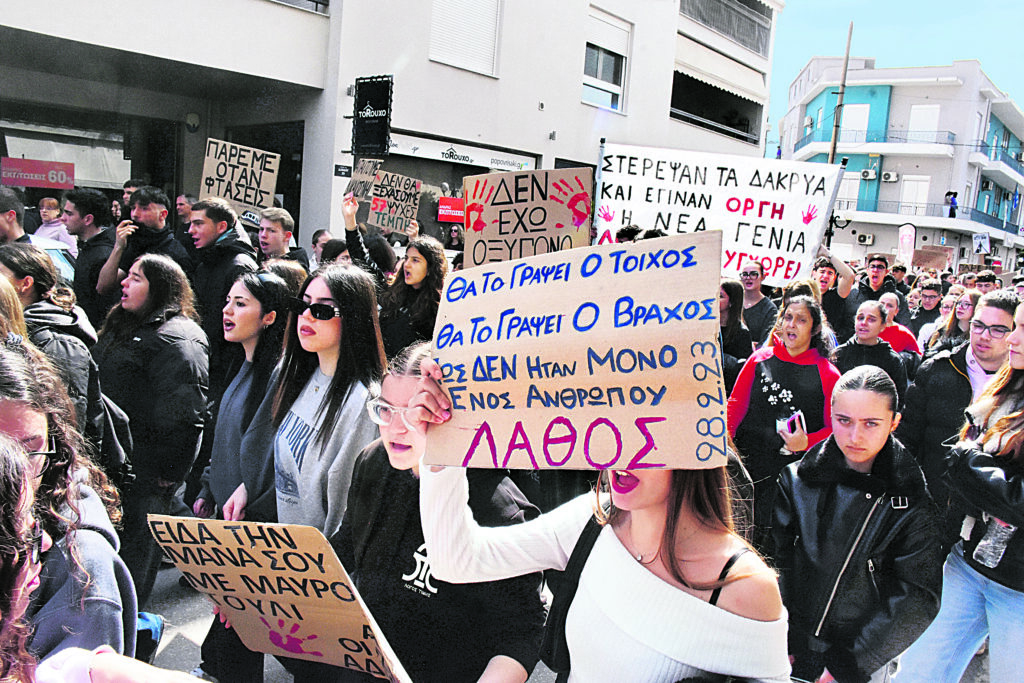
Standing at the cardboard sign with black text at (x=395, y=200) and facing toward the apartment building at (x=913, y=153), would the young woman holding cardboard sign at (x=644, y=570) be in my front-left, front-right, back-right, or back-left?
back-right

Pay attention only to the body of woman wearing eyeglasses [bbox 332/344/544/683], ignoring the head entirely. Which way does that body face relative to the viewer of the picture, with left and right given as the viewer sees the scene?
facing the viewer and to the left of the viewer

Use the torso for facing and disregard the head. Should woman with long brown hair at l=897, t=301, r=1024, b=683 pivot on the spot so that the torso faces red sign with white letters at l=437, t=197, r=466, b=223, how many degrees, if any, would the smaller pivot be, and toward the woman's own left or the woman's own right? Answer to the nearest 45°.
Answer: approximately 90° to the woman's own right

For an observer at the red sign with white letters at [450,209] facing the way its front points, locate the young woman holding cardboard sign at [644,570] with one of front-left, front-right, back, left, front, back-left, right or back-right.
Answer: front

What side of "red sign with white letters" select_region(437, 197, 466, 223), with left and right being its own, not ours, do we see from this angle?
front

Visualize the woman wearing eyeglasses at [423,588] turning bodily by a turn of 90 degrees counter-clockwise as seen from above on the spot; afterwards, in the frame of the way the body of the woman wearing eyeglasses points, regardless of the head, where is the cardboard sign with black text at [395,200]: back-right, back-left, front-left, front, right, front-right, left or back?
back-left

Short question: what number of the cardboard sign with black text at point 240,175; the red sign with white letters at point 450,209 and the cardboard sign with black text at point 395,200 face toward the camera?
3

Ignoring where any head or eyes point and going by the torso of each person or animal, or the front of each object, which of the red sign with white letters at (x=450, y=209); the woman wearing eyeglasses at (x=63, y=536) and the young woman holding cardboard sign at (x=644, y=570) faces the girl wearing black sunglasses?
the red sign with white letters

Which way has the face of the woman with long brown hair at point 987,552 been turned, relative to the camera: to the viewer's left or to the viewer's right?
to the viewer's left

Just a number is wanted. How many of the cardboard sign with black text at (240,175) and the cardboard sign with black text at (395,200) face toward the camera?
2

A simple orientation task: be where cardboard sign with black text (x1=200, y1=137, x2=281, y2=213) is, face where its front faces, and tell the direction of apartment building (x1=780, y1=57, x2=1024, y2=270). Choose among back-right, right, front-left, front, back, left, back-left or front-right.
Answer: back-left

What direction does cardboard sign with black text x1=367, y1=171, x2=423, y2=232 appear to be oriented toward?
toward the camera

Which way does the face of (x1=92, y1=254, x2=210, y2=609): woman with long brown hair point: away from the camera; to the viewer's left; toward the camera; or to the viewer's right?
to the viewer's left

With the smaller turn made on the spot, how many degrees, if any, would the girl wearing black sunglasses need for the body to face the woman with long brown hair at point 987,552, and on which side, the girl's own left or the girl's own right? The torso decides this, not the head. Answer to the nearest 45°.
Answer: approximately 135° to the girl's own left

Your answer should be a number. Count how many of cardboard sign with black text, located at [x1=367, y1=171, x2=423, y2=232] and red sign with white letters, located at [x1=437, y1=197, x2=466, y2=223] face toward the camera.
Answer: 2
